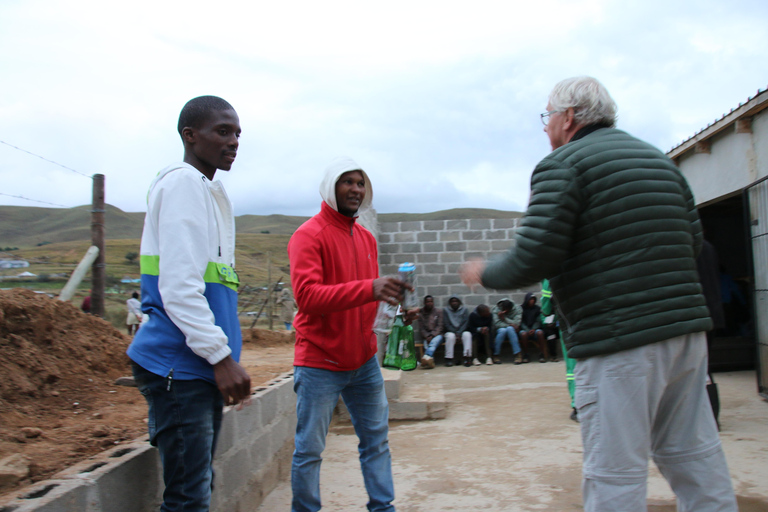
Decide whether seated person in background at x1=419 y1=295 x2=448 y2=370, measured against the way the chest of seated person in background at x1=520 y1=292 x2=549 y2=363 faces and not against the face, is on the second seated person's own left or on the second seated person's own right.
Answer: on the second seated person's own right

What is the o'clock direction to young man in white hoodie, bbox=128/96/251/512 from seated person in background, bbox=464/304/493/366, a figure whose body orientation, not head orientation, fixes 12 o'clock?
The young man in white hoodie is roughly at 12 o'clock from the seated person in background.

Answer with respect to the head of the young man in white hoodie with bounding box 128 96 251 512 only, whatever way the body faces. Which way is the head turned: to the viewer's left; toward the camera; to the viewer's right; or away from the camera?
to the viewer's right

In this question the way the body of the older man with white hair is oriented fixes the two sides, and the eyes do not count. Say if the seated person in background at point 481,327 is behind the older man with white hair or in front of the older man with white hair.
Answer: in front

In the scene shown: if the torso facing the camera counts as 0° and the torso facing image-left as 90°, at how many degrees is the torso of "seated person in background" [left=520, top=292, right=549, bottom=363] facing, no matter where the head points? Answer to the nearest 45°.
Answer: approximately 0°

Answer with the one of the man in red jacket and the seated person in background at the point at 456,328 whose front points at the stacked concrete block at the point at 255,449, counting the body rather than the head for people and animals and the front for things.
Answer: the seated person in background

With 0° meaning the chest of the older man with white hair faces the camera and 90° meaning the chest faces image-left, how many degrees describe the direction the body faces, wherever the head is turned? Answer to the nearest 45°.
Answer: approximately 135°

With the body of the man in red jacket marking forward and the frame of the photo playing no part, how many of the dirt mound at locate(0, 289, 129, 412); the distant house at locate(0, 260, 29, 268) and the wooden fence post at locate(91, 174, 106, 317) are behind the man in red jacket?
3

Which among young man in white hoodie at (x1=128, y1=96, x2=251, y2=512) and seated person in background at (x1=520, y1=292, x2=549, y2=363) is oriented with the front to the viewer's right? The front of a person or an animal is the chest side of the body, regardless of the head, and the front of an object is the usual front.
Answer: the young man in white hoodie

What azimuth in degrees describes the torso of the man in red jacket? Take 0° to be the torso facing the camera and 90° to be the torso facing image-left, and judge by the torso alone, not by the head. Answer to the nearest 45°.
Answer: approximately 315°

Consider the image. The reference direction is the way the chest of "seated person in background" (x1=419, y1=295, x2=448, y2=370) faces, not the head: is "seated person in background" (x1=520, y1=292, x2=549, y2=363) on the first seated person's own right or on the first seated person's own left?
on the first seated person's own left

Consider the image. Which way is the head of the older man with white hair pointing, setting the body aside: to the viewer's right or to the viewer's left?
to the viewer's left

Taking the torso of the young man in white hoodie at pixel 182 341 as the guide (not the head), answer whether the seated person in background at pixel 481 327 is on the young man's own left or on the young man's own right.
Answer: on the young man's own left

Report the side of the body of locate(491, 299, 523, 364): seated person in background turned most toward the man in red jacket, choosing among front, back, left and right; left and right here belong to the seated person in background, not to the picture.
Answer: front
